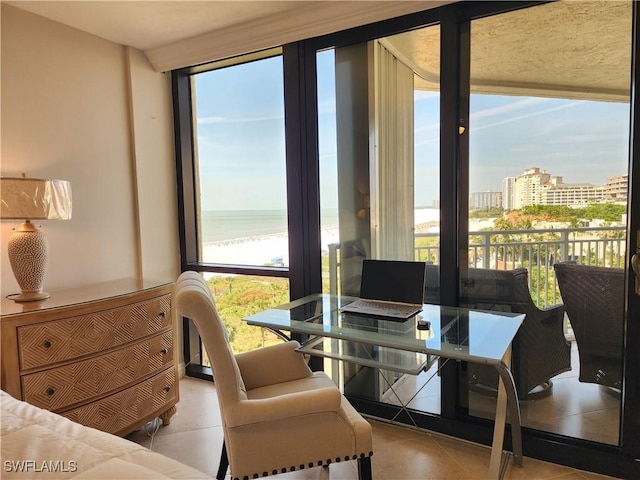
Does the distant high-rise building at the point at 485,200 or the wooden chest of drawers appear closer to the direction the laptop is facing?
the wooden chest of drawers

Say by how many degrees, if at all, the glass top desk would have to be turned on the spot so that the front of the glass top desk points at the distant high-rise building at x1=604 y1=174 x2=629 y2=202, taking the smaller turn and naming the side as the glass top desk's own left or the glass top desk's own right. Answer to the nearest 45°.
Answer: approximately 135° to the glass top desk's own left

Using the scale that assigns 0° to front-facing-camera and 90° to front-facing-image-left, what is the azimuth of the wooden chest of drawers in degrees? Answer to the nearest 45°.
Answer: approximately 315°

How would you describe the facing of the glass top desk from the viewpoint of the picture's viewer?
facing the viewer and to the left of the viewer

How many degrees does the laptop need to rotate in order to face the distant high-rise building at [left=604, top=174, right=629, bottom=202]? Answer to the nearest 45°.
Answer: approximately 135° to its left

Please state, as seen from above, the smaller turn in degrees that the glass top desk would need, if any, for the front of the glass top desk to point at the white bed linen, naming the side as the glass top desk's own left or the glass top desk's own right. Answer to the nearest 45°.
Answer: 0° — it already faces it

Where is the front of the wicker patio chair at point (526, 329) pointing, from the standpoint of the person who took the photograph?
facing away from the viewer and to the right of the viewer
